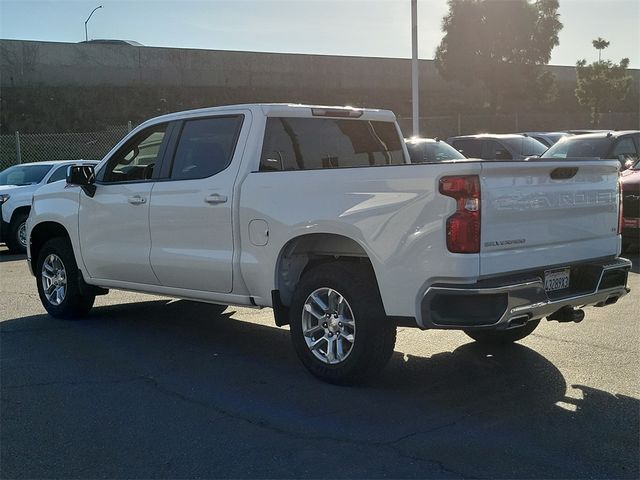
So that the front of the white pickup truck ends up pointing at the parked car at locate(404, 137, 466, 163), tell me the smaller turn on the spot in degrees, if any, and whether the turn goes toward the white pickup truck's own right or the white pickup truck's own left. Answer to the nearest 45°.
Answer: approximately 45° to the white pickup truck's own right

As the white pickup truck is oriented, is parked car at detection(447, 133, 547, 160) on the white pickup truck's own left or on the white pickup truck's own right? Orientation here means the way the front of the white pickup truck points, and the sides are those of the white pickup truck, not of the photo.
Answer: on the white pickup truck's own right

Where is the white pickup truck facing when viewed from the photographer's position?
facing away from the viewer and to the left of the viewer

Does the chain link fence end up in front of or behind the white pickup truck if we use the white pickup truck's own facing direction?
in front

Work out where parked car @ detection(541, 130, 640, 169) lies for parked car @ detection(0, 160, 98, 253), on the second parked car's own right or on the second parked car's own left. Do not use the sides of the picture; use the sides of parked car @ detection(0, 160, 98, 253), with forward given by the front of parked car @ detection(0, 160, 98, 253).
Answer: on the second parked car's own left

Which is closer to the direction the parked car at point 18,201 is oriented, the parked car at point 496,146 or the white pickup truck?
the white pickup truck

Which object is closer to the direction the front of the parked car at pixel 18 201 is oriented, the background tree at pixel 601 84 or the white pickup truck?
the white pickup truck

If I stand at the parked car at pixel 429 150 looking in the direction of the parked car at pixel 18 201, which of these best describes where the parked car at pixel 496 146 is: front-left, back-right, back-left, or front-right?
back-right

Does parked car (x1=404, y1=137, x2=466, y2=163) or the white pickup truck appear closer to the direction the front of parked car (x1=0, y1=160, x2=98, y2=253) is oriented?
the white pickup truck

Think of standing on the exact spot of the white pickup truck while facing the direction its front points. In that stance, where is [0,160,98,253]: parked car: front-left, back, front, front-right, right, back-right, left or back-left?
front
